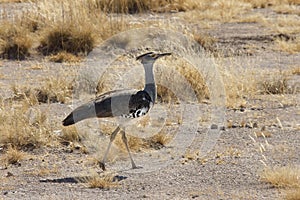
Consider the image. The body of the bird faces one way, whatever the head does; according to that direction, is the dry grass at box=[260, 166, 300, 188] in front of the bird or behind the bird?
in front

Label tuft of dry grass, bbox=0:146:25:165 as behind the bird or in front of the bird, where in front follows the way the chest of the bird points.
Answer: behind

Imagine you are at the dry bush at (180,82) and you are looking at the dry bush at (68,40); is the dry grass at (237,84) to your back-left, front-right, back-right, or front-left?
back-right

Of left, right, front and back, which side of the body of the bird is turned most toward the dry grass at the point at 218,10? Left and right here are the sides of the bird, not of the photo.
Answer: left

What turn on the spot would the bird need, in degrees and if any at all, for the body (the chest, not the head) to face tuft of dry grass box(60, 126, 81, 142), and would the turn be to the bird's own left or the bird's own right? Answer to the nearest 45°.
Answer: approximately 135° to the bird's own left

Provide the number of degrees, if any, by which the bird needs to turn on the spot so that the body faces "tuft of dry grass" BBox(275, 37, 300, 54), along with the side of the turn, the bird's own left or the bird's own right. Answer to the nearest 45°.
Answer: approximately 45° to the bird's own left

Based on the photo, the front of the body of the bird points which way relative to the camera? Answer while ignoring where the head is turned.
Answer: to the viewer's right

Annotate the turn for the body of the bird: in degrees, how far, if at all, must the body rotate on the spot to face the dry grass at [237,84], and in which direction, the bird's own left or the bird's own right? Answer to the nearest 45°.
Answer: approximately 45° to the bird's own left
